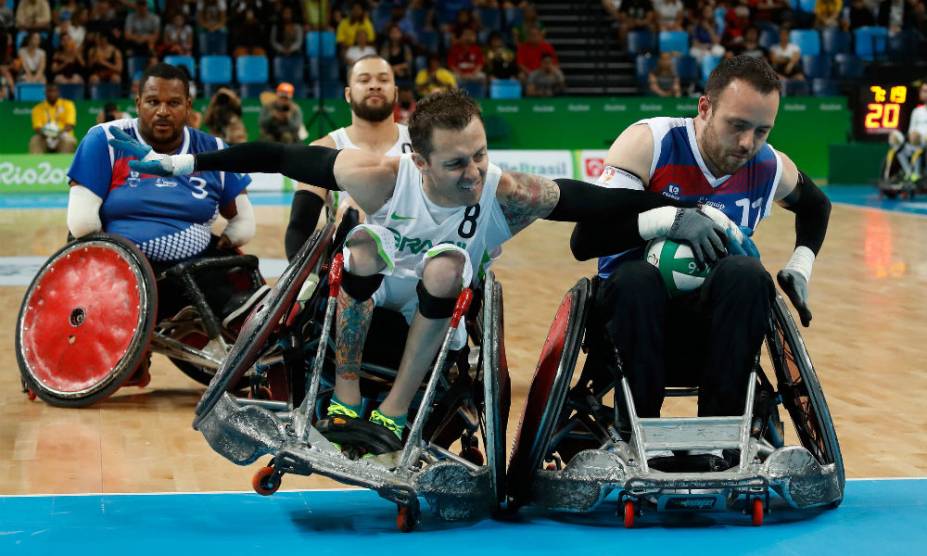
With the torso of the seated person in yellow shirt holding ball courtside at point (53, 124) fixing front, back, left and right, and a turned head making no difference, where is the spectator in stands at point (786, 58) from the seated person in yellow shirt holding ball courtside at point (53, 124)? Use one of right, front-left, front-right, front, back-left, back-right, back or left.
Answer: left

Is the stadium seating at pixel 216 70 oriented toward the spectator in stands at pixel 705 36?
no

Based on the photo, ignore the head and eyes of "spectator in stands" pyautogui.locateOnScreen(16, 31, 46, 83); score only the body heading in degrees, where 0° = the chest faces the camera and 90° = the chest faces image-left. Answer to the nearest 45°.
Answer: approximately 0°

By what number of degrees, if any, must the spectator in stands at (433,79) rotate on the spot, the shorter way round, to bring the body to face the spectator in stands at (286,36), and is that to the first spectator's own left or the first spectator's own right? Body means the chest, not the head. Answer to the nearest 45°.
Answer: approximately 135° to the first spectator's own right

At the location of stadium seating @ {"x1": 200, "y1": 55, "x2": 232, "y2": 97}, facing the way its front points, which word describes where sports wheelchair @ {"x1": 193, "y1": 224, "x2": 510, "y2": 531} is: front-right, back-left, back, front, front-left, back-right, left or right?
front

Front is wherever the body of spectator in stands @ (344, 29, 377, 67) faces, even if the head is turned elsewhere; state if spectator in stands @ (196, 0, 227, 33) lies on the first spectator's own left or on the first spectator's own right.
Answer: on the first spectator's own right

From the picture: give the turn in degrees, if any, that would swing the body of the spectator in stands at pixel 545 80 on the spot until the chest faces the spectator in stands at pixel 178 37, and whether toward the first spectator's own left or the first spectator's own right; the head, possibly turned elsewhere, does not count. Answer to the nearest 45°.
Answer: approximately 90° to the first spectator's own right

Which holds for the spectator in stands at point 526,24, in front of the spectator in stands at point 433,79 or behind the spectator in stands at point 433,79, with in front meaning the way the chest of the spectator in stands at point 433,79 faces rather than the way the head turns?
behind

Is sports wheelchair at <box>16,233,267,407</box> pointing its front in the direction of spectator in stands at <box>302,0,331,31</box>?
no

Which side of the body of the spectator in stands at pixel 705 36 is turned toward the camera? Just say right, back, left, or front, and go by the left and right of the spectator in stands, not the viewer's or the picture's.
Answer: front

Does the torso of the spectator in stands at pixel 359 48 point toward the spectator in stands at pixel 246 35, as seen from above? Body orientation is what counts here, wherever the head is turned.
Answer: no

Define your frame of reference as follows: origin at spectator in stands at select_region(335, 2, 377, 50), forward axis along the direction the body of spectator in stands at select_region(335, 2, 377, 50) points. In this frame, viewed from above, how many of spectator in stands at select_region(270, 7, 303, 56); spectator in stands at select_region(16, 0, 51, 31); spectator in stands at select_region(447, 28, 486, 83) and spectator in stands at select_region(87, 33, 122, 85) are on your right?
3

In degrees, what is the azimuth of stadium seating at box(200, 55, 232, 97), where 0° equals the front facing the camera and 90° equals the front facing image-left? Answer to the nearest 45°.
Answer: approximately 0°

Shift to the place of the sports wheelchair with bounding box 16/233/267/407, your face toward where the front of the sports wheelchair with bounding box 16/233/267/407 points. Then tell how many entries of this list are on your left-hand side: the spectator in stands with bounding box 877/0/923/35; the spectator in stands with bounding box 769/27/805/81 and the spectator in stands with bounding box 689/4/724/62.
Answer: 3

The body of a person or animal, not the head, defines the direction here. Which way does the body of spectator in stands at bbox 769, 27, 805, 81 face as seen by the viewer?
toward the camera

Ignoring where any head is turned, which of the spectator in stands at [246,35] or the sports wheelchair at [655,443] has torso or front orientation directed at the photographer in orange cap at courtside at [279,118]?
the spectator in stands at [246,35]

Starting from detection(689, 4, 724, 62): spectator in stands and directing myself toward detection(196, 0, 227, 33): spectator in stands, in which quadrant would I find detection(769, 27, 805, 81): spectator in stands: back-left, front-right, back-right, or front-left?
back-left

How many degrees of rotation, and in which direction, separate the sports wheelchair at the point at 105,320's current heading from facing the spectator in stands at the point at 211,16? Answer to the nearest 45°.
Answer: approximately 135° to its left

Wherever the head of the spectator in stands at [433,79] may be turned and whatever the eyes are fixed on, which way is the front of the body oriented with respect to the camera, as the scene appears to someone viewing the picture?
toward the camera

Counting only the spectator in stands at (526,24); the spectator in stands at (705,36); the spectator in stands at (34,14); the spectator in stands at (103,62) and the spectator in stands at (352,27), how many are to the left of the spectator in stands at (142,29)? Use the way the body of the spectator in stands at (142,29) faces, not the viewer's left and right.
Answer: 3

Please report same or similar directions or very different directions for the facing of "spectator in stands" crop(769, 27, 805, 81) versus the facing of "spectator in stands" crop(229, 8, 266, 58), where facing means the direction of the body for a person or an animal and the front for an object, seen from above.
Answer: same or similar directions
